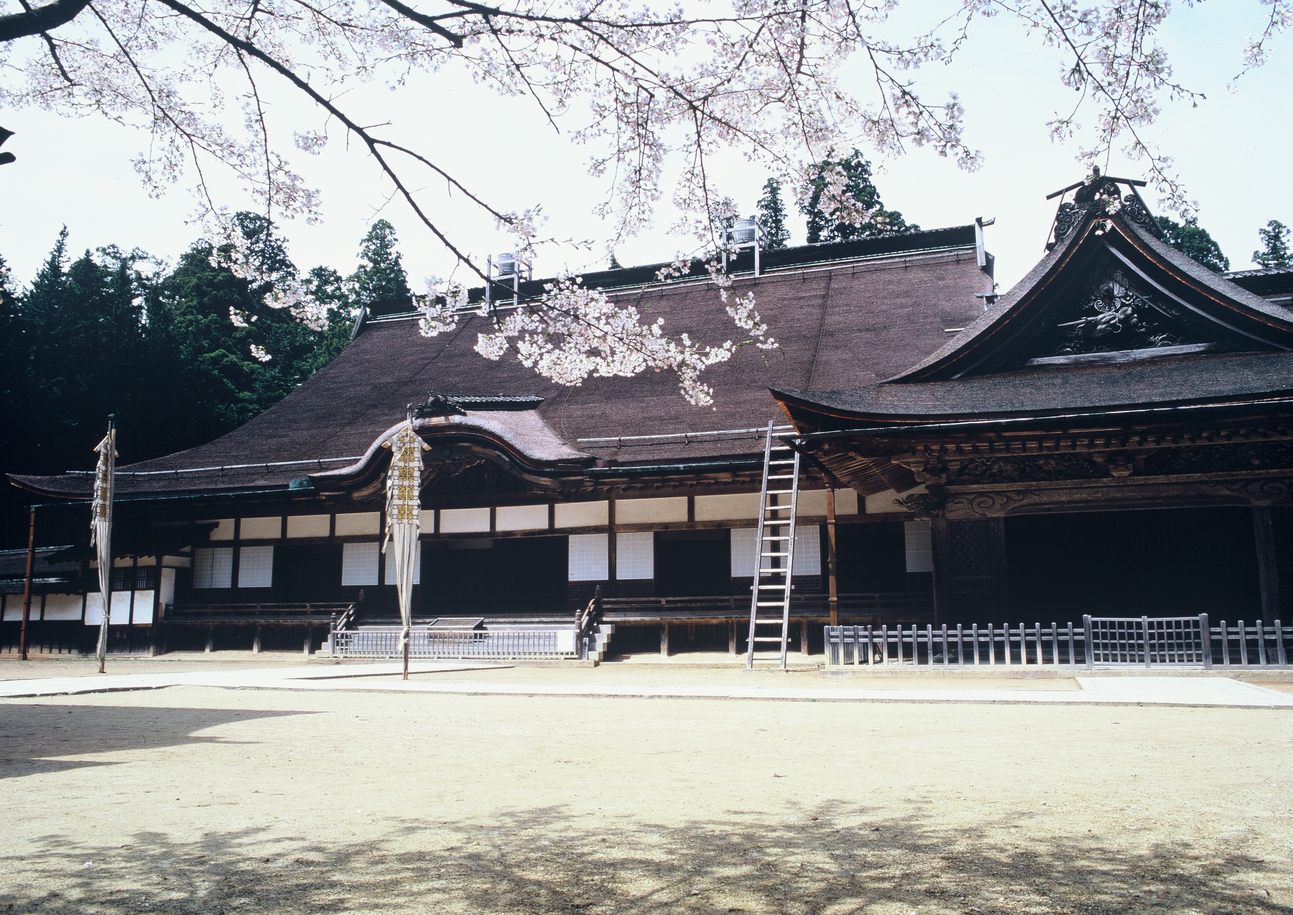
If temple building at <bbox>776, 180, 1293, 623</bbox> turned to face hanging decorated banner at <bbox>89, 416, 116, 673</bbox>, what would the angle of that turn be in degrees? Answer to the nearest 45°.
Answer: approximately 90° to its right

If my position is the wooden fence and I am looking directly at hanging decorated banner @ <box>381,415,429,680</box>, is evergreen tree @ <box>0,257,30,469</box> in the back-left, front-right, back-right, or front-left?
front-right

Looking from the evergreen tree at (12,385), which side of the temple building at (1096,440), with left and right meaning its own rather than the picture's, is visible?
right

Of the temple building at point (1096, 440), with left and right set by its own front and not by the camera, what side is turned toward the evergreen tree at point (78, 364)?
right

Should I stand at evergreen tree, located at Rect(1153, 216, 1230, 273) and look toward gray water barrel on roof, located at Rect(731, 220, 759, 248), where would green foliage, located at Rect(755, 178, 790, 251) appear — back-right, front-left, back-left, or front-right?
front-right

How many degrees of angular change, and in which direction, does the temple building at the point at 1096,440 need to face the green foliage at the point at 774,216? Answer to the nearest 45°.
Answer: approximately 135° to its right

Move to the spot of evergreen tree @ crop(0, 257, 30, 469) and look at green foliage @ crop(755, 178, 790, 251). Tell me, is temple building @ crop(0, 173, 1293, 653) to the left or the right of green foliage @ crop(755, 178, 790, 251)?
right

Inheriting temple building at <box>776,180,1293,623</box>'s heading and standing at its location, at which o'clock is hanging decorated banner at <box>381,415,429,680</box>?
The hanging decorated banner is roughly at 2 o'clock from the temple building.

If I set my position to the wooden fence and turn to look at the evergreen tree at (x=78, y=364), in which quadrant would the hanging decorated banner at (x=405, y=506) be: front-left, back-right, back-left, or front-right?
front-left

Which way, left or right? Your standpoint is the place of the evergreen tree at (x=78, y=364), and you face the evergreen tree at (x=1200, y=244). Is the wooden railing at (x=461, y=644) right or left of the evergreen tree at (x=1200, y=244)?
right

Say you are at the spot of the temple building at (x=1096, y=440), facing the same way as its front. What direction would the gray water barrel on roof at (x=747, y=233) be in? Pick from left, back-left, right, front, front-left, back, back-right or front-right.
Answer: back-right

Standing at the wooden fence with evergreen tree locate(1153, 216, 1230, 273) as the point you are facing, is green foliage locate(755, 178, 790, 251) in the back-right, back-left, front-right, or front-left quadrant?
front-left

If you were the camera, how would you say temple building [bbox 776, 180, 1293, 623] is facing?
facing the viewer

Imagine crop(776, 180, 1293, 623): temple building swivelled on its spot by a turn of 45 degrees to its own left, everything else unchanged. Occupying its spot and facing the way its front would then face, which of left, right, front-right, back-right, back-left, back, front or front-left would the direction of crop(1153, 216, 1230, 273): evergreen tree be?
back-left
